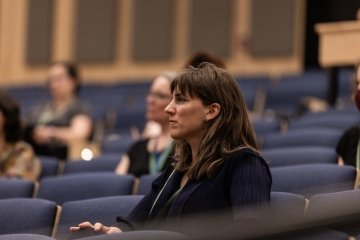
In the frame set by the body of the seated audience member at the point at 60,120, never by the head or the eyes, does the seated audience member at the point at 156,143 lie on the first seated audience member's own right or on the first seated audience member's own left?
on the first seated audience member's own left

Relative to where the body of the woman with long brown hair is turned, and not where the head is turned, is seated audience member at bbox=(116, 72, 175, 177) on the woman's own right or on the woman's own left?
on the woman's own right

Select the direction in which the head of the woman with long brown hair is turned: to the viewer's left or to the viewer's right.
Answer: to the viewer's left

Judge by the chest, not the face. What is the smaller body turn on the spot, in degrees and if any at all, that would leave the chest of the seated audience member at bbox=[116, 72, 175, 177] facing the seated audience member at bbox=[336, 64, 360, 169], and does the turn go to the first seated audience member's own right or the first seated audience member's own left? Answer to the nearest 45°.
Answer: approximately 90° to the first seated audience member's own left

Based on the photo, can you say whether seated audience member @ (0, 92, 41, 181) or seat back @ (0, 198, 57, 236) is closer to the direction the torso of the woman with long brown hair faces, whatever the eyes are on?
the seat back

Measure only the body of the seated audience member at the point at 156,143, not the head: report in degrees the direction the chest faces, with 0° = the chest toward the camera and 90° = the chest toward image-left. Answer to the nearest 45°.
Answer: approximately 45°

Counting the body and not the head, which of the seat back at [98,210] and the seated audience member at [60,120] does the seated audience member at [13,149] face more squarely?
the seat back
